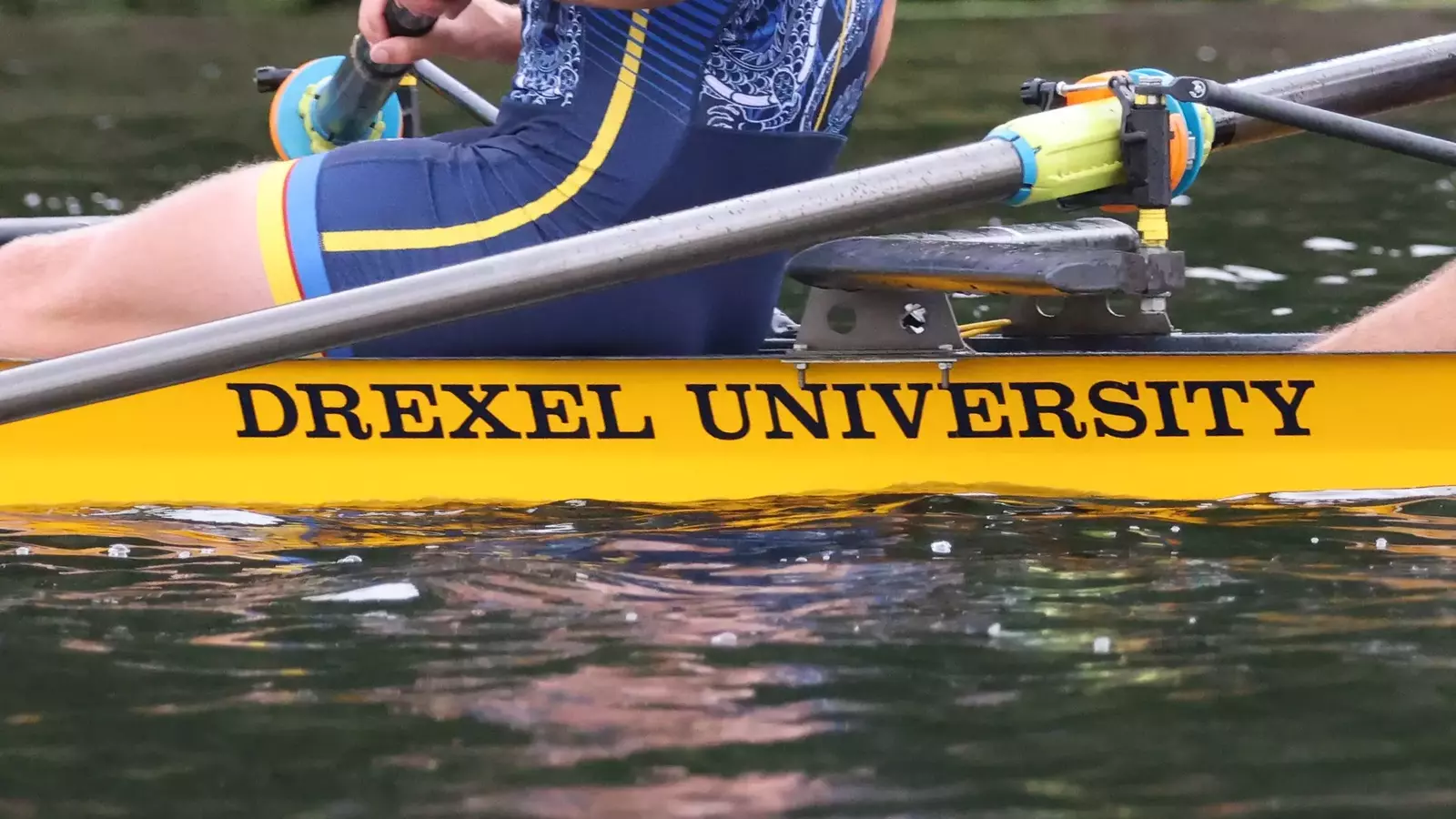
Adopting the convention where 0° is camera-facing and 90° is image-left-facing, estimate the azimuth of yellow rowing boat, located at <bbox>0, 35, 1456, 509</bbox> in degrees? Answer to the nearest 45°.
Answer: approximately 270°
